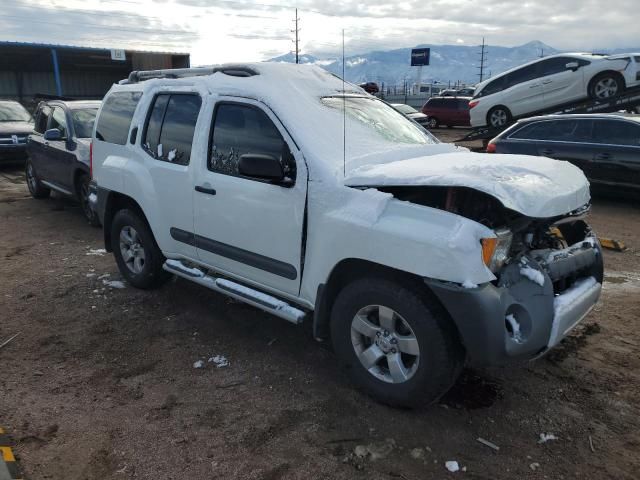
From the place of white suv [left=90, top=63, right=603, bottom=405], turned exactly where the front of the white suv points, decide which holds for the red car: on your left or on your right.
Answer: on your left

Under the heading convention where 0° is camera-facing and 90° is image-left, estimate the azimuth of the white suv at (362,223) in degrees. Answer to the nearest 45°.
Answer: approximately 315°
